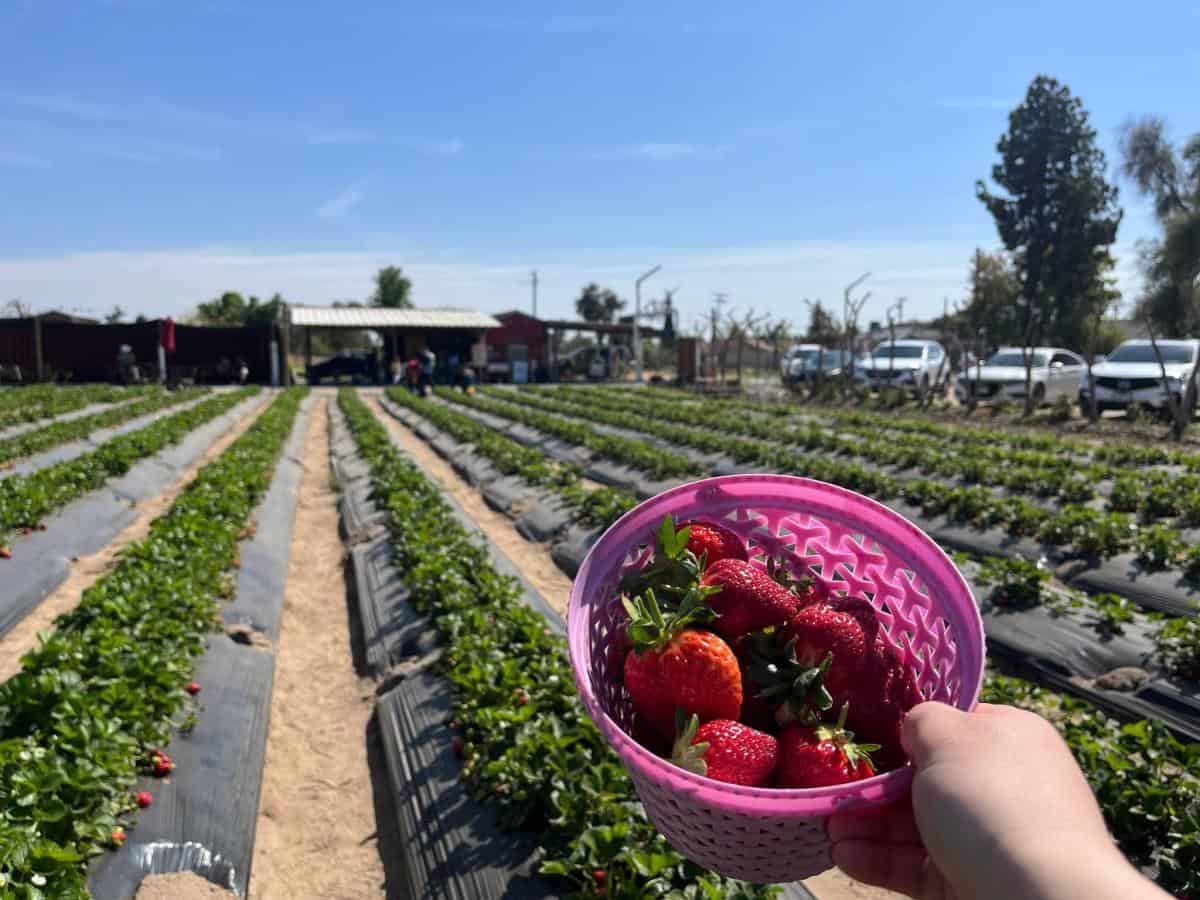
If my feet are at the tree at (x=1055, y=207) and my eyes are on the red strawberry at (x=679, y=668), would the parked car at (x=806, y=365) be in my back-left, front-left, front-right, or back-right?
front-right

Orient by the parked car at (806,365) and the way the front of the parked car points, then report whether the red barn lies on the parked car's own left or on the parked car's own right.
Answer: on the parked car's own right

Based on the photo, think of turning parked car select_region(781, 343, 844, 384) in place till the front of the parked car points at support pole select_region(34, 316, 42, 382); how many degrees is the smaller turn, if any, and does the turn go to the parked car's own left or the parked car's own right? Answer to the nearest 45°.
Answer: approximately 45° to the parked car's own right

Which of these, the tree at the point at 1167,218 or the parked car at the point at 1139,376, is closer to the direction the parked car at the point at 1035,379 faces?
the parked car

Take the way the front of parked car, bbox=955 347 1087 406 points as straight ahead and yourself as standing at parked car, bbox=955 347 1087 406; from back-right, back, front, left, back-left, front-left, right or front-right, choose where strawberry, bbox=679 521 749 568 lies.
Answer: front-left

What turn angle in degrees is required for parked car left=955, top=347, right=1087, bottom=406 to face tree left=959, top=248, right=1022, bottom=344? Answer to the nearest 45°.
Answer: approximately 135° to its right

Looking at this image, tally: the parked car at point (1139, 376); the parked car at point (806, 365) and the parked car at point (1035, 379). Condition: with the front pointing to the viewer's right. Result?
0

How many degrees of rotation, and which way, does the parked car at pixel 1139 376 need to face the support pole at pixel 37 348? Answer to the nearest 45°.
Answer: approximately 45° to its right

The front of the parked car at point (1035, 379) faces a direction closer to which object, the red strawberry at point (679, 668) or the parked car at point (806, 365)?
the red strawberry

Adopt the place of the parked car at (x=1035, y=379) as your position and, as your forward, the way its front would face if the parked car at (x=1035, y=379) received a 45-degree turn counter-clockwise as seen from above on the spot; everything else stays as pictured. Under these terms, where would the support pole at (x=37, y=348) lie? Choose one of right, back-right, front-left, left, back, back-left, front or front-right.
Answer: right

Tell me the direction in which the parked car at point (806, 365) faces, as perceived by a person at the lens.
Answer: facing the viewer and to the left of the viewer
